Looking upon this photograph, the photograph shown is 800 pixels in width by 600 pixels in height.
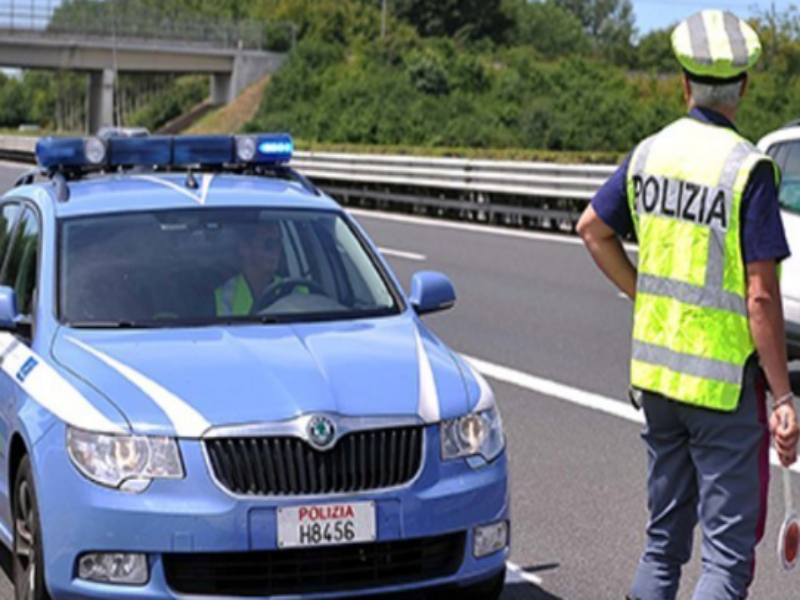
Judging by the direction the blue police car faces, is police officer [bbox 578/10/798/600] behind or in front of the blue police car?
in front

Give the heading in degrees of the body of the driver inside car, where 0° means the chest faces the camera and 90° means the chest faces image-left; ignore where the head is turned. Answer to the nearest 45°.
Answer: approximately 315°

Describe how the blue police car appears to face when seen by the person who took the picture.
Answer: facing the viewer and to the right of the viewer

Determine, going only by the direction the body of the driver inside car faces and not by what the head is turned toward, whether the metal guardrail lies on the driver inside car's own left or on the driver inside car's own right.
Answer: on the driver inside car's own left

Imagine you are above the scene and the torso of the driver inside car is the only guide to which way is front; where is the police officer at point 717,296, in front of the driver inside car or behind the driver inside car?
in front

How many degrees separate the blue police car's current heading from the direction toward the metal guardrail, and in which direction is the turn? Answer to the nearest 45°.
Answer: approximately 135° to its left

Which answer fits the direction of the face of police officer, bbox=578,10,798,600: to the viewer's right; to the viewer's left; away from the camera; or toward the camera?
away from the camera
